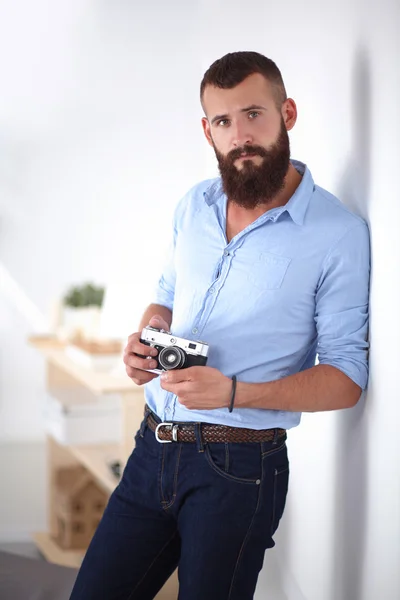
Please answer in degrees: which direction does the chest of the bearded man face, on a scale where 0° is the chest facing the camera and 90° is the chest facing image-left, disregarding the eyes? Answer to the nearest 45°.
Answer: approximately 45°

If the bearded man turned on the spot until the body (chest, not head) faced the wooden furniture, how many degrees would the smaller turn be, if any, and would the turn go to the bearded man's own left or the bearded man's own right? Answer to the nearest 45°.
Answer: approximately 135° to the bearded man's own right

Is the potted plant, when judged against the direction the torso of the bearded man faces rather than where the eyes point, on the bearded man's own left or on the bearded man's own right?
on the bearded man's own right
